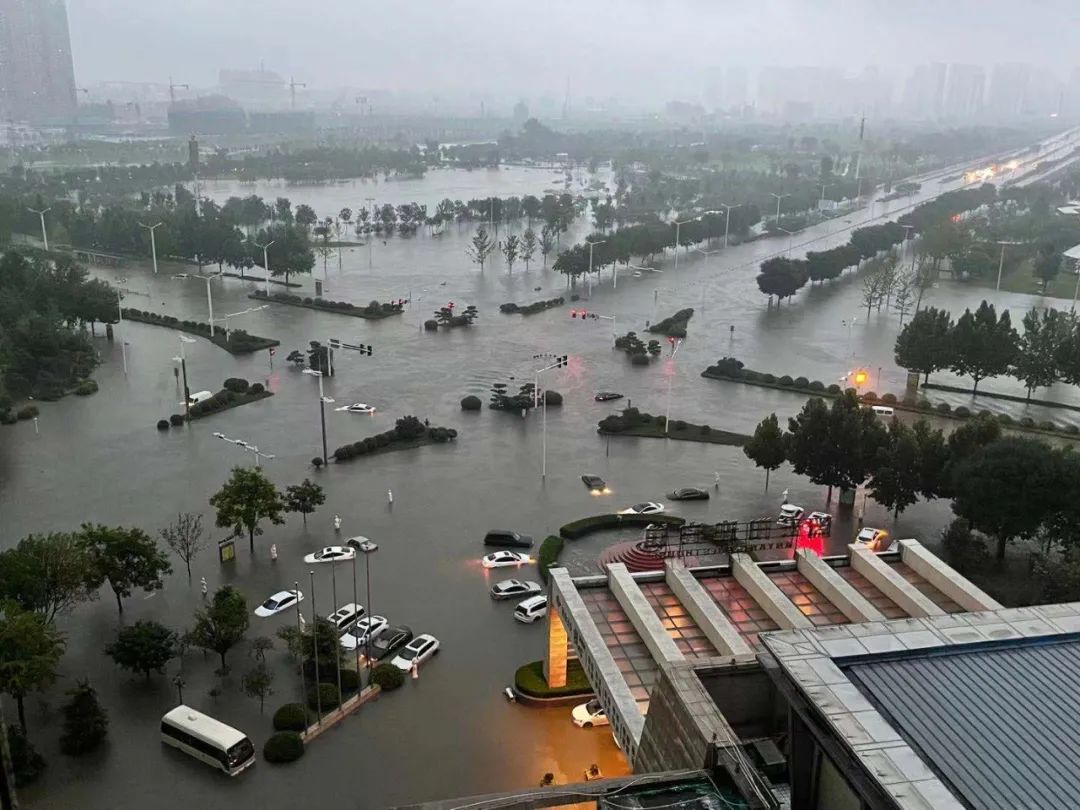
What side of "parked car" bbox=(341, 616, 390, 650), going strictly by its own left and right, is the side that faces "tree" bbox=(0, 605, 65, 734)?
front

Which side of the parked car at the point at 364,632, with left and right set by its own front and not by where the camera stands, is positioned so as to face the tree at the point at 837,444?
back

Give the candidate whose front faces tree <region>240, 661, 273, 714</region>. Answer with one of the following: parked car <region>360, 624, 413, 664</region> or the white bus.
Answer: the parked car

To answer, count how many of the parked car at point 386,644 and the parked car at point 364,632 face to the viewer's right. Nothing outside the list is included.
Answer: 0

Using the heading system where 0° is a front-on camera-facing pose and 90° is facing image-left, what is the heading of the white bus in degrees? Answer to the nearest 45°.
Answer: approximately 315°

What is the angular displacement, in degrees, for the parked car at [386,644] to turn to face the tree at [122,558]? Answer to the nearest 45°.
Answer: approximately 45° to its right

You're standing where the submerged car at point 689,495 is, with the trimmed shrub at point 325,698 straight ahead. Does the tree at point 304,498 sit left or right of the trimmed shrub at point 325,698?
right

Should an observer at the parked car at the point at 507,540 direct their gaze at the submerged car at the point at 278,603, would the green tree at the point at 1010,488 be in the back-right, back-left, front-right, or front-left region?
back-left

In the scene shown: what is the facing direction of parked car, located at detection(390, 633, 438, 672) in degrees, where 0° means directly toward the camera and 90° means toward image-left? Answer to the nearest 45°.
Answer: approximately 45°

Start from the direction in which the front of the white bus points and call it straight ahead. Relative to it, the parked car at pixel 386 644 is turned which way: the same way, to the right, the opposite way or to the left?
to the right

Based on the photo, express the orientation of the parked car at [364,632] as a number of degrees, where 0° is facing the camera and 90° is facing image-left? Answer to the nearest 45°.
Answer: approximately 45°

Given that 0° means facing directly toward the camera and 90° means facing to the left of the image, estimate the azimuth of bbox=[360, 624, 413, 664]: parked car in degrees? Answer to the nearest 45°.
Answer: approximately 45°
